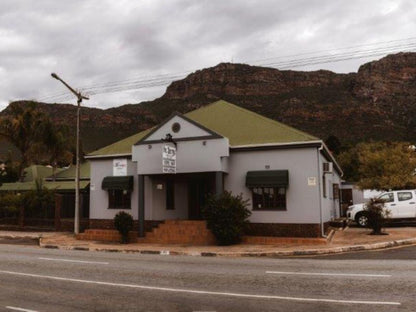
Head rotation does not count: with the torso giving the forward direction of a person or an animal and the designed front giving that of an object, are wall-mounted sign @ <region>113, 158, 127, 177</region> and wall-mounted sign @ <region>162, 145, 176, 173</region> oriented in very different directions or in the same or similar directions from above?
same or similar directions

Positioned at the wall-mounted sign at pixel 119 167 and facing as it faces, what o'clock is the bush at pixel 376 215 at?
The bush is roughly at 10 o'clock from the wall-mounted sign.

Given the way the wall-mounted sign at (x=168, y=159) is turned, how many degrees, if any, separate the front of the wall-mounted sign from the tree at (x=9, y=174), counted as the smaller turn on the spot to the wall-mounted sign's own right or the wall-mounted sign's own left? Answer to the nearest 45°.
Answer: approximately 135° to the wall-mounted sign's own right

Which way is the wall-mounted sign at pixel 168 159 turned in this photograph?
toward the camera

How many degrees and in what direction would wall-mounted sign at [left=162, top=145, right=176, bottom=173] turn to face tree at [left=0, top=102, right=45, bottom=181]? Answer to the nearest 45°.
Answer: approximately 135° to its right

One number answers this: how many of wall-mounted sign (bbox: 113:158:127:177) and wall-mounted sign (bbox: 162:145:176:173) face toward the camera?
2

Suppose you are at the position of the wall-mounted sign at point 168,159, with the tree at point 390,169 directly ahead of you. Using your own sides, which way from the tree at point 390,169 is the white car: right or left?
right

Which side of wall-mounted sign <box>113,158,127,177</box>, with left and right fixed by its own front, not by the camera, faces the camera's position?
front

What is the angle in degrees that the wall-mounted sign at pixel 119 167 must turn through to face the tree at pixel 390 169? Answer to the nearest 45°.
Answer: approximately 135° to its left

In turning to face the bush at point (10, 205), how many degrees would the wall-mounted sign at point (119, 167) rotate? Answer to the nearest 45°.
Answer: approximately 135° to its right

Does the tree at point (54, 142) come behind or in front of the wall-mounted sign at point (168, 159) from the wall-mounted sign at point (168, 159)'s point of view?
behind

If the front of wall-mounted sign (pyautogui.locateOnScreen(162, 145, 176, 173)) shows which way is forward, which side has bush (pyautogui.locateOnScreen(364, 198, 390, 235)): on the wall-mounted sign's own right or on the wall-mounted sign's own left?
on the wall-mounted sign's own left

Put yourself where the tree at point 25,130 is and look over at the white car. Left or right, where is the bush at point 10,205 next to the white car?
right
